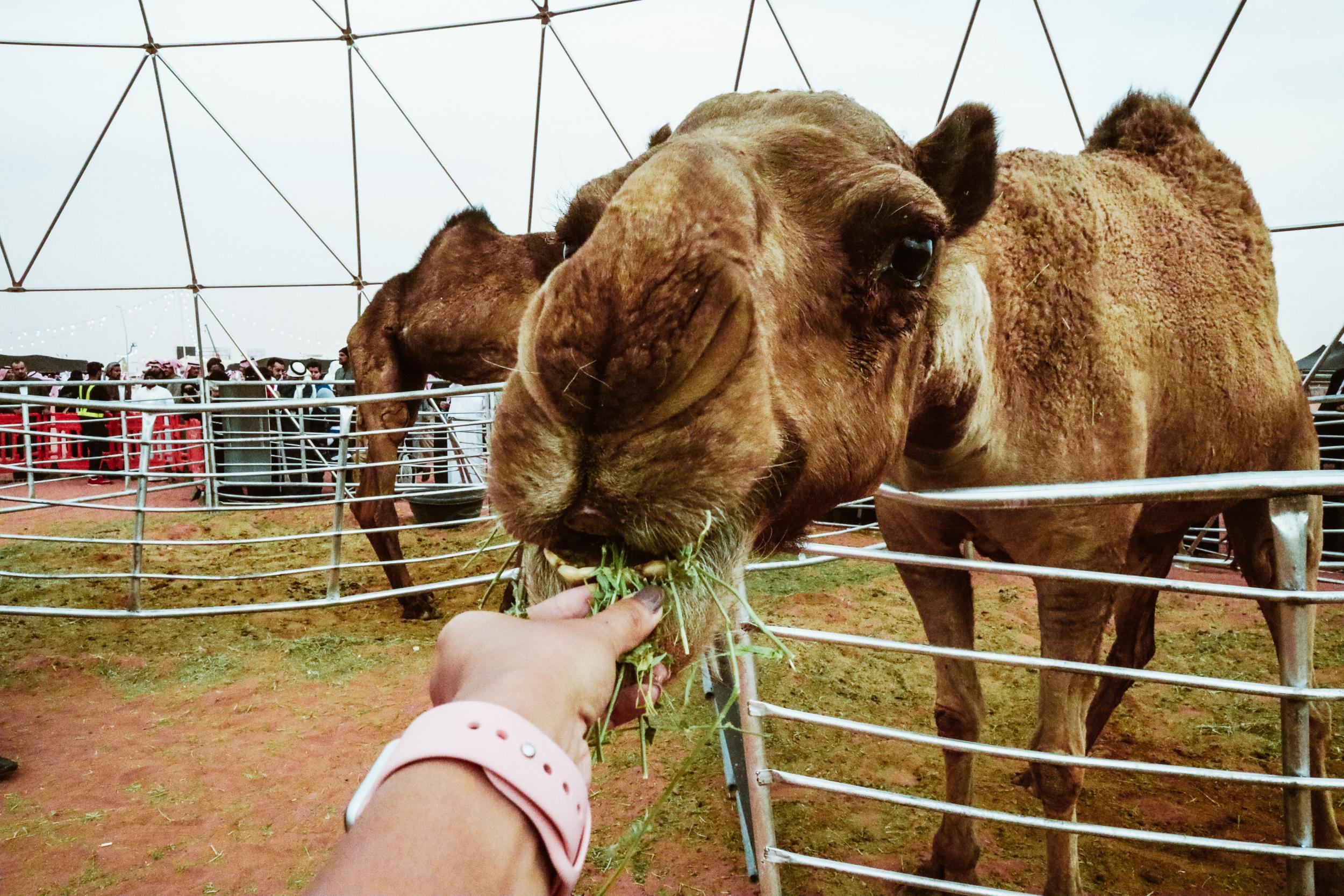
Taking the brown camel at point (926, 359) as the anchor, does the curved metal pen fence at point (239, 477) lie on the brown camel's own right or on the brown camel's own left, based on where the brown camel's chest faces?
on the brown camel's own right

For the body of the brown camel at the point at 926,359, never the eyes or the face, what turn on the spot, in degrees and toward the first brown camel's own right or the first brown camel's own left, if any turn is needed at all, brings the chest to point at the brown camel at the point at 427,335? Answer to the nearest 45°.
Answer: approximately 90° to the first brown camel's own right

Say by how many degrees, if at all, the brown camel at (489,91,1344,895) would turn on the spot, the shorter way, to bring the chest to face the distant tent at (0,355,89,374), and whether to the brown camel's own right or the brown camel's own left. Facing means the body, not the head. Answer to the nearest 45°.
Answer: approximately 90° to the brown camel's own right

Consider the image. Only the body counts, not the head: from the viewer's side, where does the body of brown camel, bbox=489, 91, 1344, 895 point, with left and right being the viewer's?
facing the viewer and to the left of the viewer
